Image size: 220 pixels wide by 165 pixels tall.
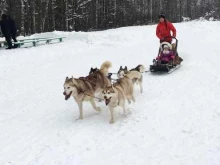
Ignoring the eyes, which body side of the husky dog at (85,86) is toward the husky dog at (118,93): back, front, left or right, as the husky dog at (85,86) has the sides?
left

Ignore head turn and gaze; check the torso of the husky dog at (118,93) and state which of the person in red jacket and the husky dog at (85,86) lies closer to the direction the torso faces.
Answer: the husky dog

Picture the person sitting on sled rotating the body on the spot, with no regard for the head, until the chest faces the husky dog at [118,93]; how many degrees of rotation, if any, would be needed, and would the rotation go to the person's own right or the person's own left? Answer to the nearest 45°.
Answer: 0° — they already face it

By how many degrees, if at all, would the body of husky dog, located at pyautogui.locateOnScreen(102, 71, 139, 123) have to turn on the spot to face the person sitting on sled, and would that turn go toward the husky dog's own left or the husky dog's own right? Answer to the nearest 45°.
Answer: approximately 135° to the husky dog's own right

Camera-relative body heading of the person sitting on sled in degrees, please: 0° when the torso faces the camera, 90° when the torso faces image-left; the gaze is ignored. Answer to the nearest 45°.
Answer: approximately 0°

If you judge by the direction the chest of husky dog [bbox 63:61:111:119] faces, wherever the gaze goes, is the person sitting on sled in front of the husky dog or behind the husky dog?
behind

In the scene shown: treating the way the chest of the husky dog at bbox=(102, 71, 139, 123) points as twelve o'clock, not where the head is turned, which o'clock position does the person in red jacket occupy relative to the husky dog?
The person in red jacket is roughly at 5 o'clock from the husky dog.
